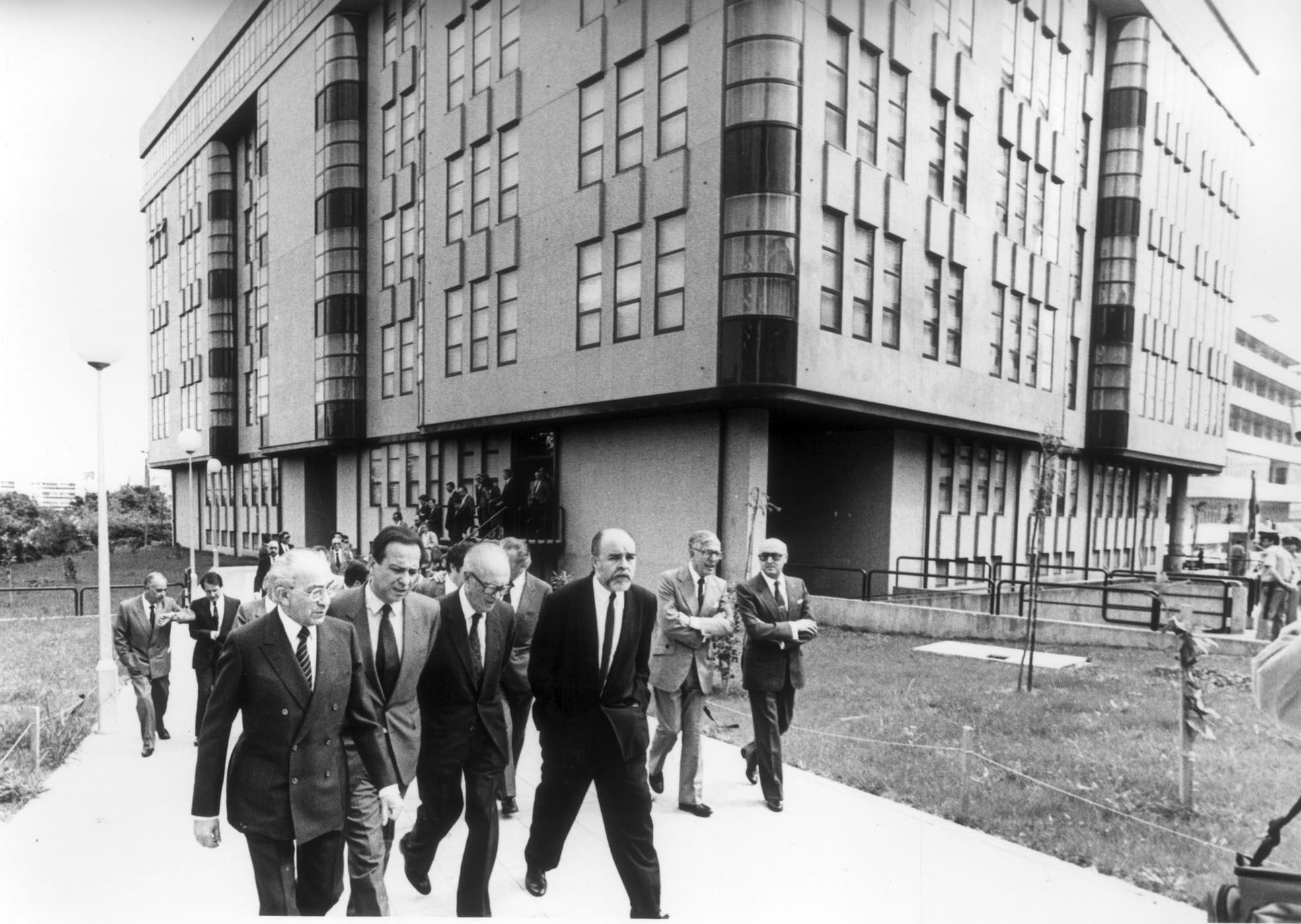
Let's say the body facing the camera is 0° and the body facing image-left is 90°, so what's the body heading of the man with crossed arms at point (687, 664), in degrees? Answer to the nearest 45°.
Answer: approximately 315°

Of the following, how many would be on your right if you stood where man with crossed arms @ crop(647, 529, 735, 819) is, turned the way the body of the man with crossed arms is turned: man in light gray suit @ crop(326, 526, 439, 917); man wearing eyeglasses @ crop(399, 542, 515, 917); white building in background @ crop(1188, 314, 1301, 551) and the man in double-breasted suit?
3

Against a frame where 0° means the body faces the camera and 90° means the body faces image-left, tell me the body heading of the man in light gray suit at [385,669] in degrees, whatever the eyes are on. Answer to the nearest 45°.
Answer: approximately 0°

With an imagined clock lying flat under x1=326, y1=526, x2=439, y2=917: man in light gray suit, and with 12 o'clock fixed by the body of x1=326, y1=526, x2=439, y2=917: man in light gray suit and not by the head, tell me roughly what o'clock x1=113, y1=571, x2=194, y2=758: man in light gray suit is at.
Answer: x1=113, y1=571, x2=194, y2=758: man in light gray suit is roughly at 5 o'clock from x1=326, y1=526, x2=439, y2=917: man in light gray suit.

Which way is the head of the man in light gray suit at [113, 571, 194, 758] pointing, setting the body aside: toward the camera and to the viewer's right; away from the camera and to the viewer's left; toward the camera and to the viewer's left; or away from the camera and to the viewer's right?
toward the camera and to the viewer's right

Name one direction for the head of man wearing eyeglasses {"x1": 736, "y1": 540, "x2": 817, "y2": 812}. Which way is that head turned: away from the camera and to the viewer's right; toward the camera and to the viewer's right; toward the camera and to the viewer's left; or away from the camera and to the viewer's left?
toward the camera and to the viewer's left

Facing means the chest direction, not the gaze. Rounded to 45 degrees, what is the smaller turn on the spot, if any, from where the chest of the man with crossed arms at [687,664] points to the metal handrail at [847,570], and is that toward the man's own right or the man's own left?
approximately 135° to the man's own left

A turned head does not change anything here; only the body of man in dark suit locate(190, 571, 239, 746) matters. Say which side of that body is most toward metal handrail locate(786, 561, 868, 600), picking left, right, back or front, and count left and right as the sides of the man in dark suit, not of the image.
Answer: left

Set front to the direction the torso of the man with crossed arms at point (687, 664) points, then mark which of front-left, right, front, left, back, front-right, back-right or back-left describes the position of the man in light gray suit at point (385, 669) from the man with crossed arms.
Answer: right

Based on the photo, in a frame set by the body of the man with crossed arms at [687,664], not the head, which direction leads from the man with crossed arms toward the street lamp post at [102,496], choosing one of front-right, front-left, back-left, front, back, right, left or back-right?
back-right
